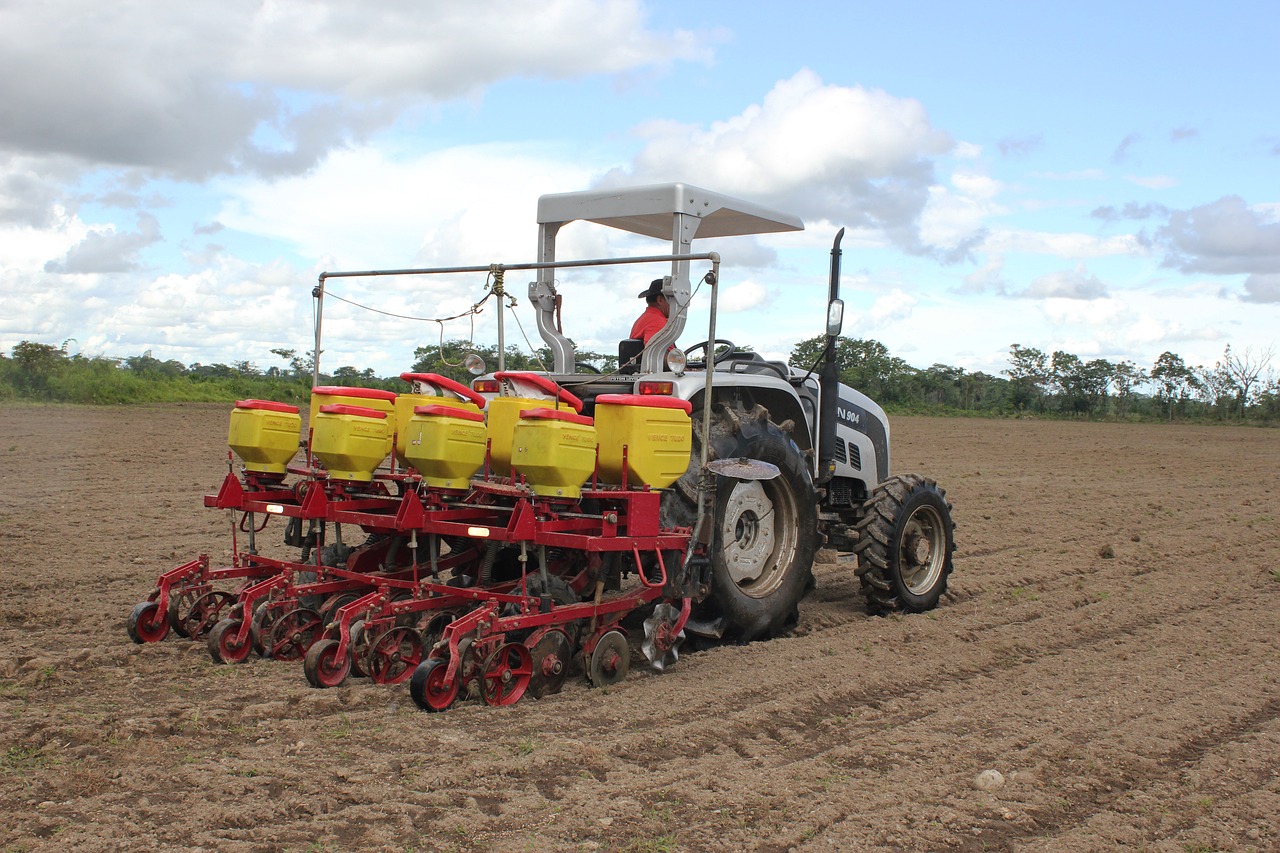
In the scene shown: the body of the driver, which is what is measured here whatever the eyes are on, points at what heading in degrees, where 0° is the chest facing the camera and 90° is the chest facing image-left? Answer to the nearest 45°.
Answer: approximately 225°

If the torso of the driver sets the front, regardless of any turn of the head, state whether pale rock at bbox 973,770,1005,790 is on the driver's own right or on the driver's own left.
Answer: on the driver's own right

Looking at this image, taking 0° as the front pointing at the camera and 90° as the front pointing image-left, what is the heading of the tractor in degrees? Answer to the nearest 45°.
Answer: approximately 225°

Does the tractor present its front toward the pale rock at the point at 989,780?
no
